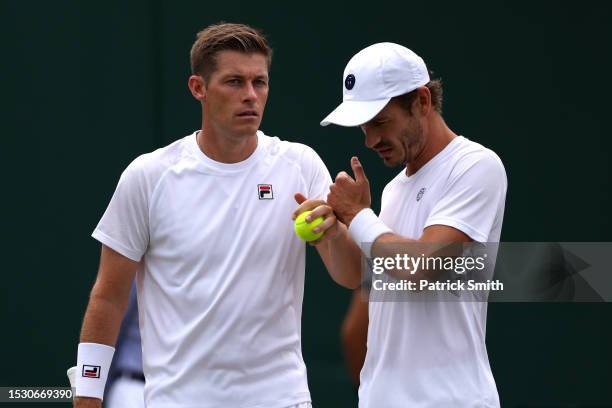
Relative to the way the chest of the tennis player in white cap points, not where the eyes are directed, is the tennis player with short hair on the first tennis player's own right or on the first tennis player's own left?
on the first tennis player's own right

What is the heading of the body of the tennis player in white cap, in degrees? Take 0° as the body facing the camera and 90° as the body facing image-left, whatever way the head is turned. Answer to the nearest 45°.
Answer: approximately 45°

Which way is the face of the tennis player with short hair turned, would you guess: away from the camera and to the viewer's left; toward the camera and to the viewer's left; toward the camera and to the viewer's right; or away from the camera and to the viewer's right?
toward the camera and to the viewer's right

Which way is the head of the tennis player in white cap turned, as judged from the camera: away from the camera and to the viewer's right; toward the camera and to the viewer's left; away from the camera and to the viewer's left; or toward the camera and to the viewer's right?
toward the camera and to the viewer's left
